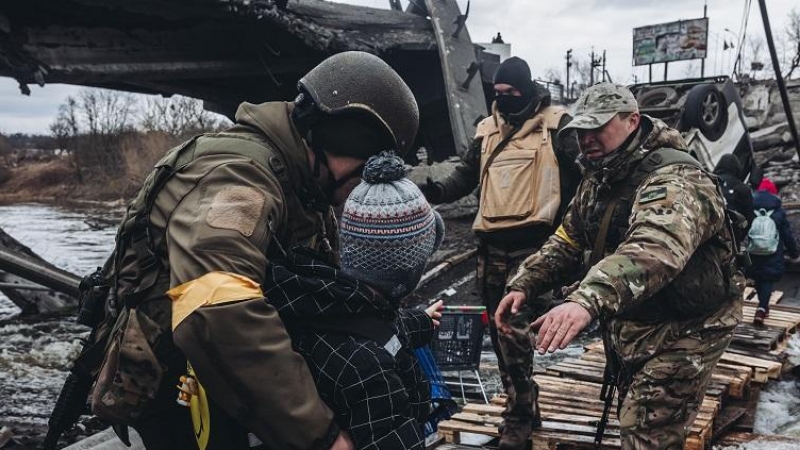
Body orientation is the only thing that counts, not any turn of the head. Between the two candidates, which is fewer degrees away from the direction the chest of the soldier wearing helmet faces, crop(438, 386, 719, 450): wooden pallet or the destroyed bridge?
the wooden pallet

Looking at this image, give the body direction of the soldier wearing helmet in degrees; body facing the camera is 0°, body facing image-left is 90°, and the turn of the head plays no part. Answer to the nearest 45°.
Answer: approximately 270°

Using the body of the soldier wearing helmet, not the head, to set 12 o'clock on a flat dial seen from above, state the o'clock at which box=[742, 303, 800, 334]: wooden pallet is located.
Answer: The wooden pallet is roughly at 11 o'clock from the soldier wearing helmet.

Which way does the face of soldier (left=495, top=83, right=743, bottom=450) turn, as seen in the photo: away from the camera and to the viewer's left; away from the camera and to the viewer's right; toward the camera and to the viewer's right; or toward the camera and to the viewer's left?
toward the camera and to the viewer's left

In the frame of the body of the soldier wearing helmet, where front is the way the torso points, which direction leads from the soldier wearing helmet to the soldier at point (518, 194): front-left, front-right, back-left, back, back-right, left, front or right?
front-left

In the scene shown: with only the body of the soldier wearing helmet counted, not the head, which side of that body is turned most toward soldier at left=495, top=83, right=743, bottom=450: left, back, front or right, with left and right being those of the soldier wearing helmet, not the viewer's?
front

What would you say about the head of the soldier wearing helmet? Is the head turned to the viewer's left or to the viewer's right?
to the viewer's right

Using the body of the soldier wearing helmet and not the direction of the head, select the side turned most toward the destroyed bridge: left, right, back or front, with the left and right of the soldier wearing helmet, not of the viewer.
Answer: left
